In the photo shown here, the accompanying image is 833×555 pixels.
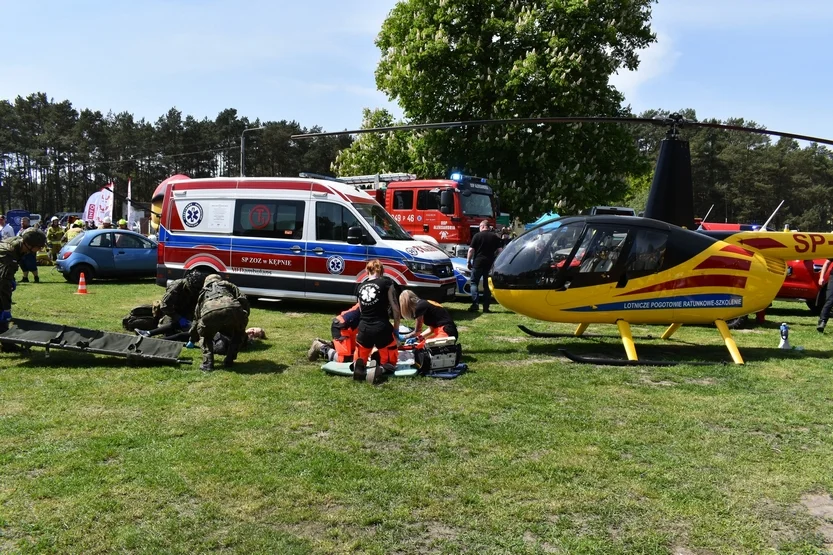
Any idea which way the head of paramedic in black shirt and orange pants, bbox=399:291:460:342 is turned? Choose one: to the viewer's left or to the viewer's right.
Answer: to the viewer's left

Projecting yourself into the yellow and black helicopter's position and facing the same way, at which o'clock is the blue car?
The blue car is roughly at 1 o'clock from the yellow and black helicopter.

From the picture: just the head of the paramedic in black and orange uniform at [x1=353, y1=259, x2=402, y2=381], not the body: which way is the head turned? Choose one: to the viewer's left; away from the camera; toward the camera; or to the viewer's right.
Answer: away from the camera

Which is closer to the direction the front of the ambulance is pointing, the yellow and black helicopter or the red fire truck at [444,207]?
the yellow and black helicopter

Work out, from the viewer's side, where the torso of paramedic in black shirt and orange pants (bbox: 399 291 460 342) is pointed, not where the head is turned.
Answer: to the viewer's left

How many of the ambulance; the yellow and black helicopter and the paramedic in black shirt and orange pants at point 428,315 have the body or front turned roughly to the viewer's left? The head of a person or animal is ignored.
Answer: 2

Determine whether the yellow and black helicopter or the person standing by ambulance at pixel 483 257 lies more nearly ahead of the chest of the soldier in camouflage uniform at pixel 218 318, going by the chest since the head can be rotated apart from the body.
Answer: the person standing by ambulance

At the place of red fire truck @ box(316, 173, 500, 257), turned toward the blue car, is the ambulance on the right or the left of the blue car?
left

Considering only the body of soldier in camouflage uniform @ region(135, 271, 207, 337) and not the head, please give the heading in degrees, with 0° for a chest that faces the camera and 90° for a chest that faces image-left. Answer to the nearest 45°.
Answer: approximately 270°

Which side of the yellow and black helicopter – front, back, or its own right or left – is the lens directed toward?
left

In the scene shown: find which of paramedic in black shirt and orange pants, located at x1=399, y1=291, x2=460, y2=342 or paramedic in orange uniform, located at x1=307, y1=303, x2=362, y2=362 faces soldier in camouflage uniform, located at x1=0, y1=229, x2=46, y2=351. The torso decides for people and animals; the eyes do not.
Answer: paramedic in black shirt and orange pants, located at x1=399, y1=291, x2=460, y2=342

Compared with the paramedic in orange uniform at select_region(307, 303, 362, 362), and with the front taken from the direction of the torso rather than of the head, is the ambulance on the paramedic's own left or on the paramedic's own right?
on the paramedic's own left

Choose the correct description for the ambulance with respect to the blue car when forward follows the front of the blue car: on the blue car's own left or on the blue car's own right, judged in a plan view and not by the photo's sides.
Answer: on the blue car's own right

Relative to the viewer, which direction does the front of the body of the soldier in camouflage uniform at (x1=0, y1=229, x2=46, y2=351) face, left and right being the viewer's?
facing to the right of the viewer

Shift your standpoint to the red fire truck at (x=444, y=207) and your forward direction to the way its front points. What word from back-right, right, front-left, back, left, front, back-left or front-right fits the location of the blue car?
back-right

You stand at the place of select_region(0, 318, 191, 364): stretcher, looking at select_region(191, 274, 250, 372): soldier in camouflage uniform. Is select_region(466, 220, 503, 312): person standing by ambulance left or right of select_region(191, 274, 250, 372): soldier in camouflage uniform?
left
